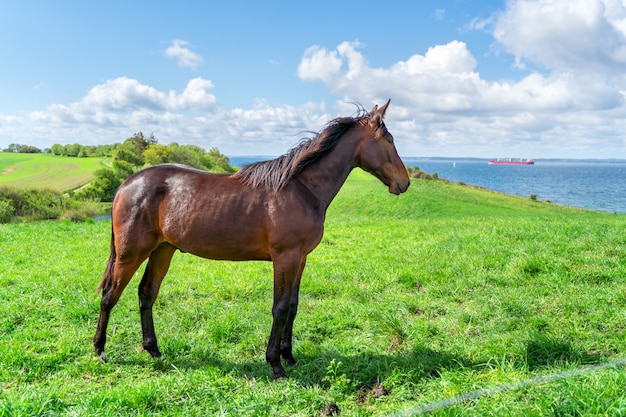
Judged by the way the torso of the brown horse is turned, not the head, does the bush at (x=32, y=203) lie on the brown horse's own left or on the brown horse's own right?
on the brown horse's own left

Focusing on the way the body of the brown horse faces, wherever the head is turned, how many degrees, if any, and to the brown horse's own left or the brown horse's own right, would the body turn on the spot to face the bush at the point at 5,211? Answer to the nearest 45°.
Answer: approximately 135° to the brown horse's own left

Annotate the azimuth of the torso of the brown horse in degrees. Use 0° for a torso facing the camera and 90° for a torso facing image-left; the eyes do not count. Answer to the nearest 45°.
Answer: approximately 270°
